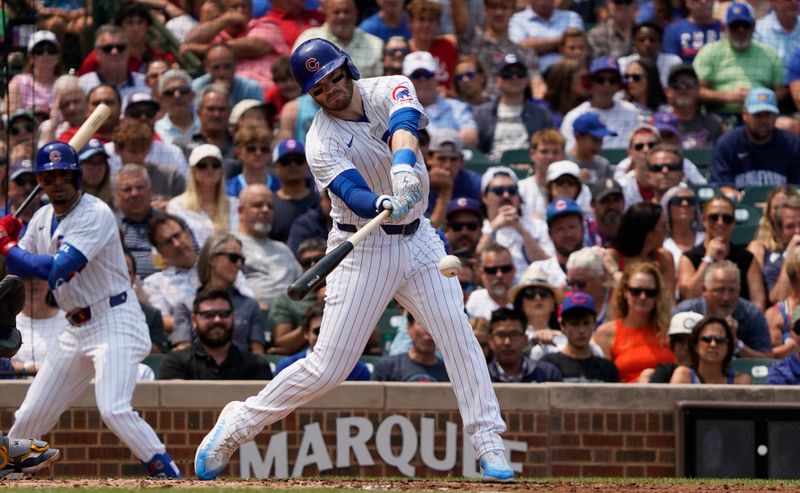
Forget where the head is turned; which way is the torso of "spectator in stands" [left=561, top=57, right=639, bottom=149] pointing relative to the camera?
toward the camera

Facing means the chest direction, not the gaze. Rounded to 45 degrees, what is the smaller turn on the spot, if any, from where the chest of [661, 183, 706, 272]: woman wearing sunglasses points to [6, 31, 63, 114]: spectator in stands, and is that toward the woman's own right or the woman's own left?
approximately 90° to the woman's own right

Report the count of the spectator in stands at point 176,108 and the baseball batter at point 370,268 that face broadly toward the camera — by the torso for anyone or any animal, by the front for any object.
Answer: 2

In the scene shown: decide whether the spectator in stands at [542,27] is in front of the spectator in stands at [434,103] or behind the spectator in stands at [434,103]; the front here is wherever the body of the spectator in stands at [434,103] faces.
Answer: behind

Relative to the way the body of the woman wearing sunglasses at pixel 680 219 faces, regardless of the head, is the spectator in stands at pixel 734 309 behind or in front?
in front

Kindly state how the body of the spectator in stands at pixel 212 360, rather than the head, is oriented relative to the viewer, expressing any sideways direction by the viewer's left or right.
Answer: facing the viewer

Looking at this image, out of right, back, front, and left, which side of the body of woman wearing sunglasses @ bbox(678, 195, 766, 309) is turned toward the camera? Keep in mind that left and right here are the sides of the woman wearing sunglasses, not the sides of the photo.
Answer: front

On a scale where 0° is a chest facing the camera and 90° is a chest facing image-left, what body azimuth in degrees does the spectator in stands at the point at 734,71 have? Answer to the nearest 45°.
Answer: approximately 0°

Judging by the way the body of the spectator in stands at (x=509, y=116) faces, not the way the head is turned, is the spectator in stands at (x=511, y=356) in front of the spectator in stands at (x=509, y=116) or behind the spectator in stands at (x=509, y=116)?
in front
